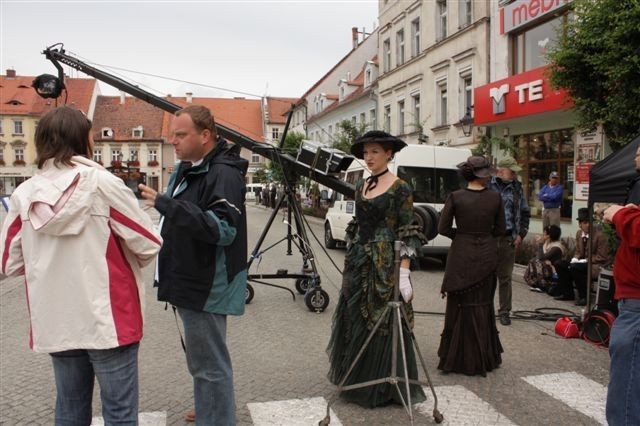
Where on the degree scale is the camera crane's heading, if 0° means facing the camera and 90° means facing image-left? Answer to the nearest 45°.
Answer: approximately 90°

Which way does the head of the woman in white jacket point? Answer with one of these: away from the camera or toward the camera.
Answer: away from the camera

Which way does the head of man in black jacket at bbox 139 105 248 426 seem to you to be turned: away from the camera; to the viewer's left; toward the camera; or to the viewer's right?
to the viewer's left

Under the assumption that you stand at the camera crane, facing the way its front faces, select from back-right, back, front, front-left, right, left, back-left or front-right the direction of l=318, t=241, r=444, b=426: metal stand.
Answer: left

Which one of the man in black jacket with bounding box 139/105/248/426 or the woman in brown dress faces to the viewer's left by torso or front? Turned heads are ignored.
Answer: the man in black jacket

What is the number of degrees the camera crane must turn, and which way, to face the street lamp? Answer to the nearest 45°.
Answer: approximately 135° to its right

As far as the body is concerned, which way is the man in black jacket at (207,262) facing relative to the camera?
to the viewer's left

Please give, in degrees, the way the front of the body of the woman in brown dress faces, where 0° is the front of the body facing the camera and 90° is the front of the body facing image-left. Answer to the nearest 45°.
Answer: approximately 180°

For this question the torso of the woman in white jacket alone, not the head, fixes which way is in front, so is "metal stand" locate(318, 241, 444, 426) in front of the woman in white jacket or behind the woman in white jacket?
in front
